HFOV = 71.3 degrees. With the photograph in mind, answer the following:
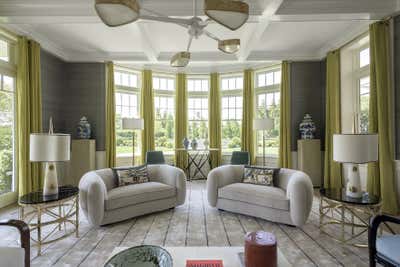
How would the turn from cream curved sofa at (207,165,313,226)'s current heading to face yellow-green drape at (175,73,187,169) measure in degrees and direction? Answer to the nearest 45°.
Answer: approximately 90° to its right

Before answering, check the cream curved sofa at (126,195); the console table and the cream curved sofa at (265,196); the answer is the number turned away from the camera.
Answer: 0

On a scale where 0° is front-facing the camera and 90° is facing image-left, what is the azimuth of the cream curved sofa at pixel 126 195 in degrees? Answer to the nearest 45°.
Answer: approximately 315°

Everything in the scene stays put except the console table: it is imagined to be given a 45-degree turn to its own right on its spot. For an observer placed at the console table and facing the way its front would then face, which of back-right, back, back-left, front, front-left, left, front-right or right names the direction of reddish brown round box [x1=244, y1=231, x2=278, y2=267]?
front-left

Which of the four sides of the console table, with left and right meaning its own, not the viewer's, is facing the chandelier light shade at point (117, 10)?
front

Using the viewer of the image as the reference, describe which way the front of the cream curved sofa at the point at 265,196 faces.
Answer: facing the viewer and to the left of the viewer

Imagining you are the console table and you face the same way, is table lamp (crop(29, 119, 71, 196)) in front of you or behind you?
in front

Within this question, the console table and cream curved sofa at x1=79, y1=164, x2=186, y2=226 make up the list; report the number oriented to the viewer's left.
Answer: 0

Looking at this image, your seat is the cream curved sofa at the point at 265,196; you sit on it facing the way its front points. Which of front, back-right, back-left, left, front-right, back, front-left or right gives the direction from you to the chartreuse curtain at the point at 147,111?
right

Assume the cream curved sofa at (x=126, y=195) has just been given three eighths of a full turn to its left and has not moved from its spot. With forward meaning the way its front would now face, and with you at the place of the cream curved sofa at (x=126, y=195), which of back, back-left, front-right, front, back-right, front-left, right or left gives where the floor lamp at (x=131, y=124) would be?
front

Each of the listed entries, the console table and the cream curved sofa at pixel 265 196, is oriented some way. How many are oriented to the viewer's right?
0

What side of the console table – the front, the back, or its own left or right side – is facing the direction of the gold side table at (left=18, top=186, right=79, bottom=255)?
front

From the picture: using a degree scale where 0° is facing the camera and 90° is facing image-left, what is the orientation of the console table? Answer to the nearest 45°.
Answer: approximately 0°

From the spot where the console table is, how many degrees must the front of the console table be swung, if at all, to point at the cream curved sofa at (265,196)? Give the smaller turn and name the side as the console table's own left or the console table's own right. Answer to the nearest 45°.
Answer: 0° — it already faces it

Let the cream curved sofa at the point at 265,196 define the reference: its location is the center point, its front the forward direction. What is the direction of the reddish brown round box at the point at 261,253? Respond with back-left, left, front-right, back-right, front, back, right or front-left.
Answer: front-left

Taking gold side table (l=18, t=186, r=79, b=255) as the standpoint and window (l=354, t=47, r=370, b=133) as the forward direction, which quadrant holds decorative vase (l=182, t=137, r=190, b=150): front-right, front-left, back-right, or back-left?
front-left
